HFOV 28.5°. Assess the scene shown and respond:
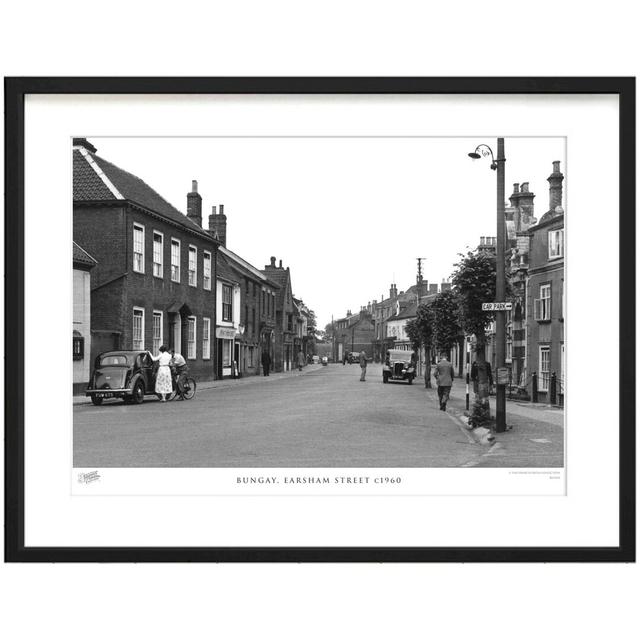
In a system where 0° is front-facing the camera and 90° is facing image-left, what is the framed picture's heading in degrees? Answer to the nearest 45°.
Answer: approximately 0°
